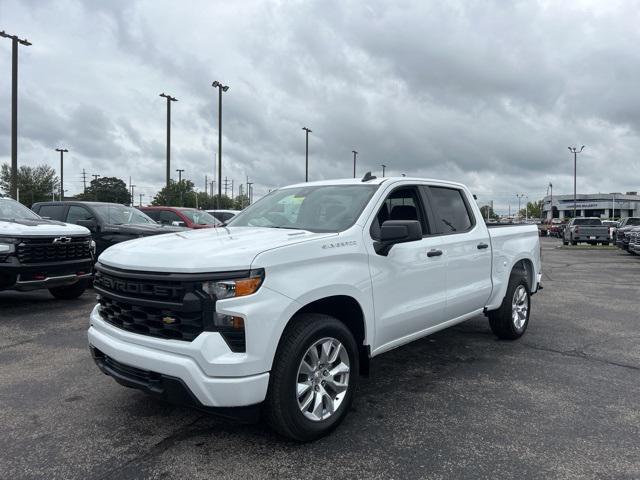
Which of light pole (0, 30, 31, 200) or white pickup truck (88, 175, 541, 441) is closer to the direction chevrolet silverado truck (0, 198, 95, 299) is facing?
the white pickup truck

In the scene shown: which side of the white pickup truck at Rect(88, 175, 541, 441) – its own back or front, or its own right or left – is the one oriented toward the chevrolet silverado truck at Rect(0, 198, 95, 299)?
right

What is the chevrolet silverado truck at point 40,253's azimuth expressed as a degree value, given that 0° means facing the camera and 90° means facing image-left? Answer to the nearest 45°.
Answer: approximately 315°

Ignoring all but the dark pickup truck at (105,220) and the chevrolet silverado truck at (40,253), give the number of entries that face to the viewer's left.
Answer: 0

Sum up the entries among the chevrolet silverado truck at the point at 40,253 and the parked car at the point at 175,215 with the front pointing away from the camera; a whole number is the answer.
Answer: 0

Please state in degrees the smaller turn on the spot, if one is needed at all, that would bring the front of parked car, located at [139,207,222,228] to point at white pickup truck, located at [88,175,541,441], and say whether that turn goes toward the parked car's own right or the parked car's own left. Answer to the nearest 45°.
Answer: approximately 45° to the parked car's own right

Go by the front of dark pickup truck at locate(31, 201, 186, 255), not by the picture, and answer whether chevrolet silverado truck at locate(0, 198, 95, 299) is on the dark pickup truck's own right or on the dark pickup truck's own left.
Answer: on the dark pickup truck's own right

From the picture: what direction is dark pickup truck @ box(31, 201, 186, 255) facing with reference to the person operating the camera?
facing the viewer and to the right of the viewer

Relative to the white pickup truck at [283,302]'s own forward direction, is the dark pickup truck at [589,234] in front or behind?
behind

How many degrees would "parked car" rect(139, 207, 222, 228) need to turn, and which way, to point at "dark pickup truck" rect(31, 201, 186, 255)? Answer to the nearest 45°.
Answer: approximately 45° to its right

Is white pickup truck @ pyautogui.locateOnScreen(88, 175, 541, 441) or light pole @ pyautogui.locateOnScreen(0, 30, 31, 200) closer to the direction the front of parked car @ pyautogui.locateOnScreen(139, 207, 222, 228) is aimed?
the white pickup truck

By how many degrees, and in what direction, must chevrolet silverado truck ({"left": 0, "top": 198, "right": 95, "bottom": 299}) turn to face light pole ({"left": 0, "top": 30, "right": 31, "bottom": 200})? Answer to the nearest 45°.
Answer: approximately 135° to its left

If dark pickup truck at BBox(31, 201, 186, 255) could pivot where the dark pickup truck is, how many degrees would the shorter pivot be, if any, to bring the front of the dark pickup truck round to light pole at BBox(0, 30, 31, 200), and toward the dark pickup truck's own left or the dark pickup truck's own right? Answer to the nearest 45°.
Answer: approximately 135° to the dark pickup truck's own left
